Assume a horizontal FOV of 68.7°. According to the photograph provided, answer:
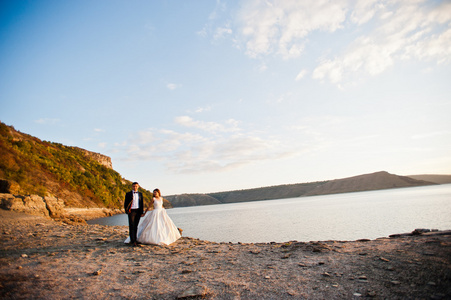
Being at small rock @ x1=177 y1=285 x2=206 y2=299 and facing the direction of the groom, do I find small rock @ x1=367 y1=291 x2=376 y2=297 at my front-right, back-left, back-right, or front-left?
back-right

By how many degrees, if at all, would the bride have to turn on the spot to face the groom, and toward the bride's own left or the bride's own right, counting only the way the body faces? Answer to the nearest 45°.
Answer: approximately 45° to the bride's own right

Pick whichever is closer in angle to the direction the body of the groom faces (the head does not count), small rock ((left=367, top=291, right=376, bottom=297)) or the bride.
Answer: the small rock

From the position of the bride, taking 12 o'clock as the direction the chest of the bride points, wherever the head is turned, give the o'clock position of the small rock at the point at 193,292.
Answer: The small rock is roughly at 12 o'clock from the bride.

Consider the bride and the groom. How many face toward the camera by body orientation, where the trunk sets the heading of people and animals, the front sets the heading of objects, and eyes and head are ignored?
2

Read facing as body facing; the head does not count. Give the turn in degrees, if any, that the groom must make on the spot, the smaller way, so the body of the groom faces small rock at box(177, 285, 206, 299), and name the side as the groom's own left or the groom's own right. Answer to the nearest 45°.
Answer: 0° — they already face it

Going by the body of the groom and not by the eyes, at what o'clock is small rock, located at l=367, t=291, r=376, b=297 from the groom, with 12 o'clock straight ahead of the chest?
The small rock is roughly at 11 o'clock from the groom.

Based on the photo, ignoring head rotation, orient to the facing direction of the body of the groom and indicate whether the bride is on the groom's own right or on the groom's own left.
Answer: on the groom's own left

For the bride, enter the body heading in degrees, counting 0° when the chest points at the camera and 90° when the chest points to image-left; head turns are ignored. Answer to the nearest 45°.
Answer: approximately 0°
